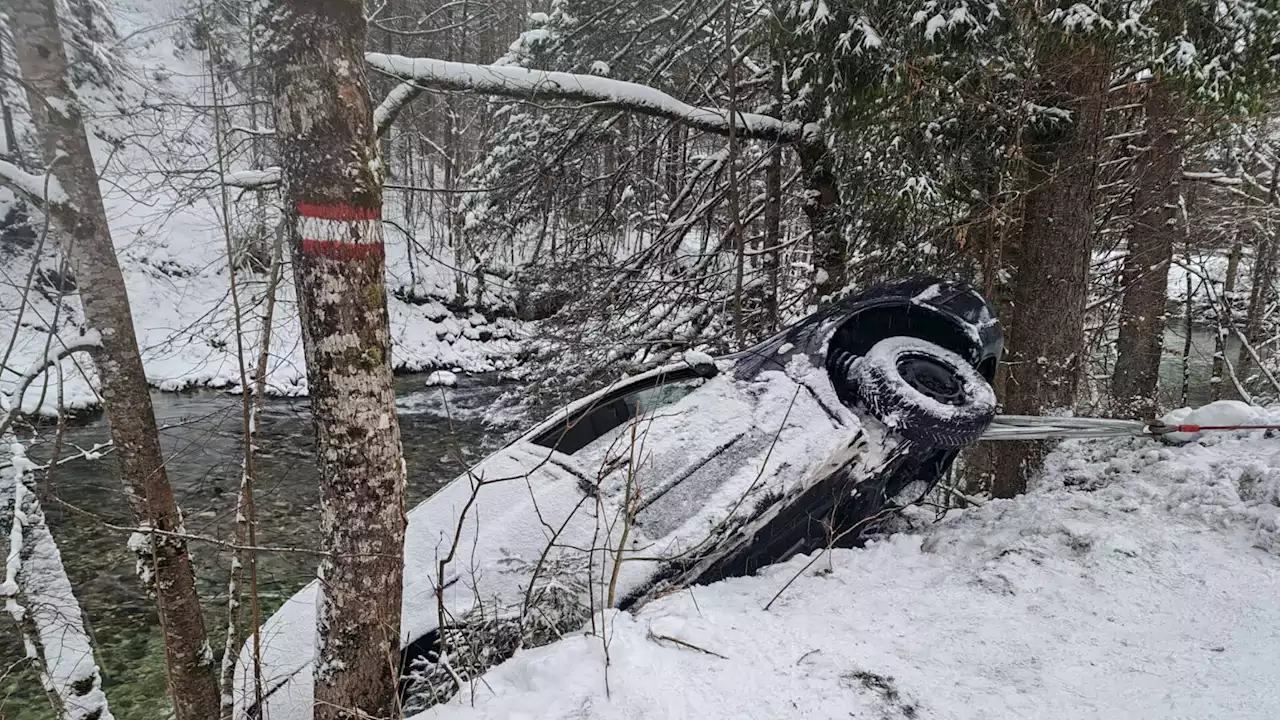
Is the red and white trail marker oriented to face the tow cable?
no

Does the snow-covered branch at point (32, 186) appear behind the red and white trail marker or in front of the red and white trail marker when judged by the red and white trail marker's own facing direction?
behind

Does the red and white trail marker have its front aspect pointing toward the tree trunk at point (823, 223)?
no

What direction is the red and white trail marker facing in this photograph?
toward the camera

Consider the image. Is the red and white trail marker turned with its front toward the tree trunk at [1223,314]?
no

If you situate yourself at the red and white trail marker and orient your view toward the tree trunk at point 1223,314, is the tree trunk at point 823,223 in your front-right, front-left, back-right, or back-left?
front-left

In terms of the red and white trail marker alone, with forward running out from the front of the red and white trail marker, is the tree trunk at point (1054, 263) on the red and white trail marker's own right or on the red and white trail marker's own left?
on the red and white trail marker's own left

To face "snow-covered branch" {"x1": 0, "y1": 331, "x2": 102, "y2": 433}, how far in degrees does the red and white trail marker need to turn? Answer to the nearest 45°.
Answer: approximately 135° to its right
